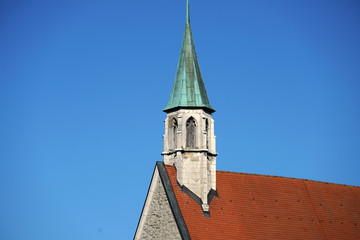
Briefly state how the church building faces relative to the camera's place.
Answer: facing the viewer and to the left of the viewer
